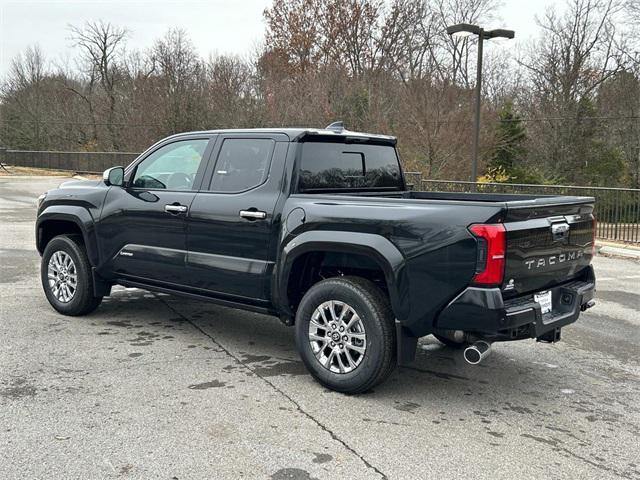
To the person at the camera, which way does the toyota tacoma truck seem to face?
facing away from the viewer and to the left of the viewer
